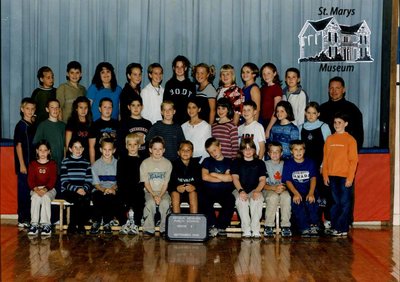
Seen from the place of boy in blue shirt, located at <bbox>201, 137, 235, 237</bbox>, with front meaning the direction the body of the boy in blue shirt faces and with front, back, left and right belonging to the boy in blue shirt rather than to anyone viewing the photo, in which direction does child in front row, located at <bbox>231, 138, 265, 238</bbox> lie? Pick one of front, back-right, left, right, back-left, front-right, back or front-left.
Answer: left

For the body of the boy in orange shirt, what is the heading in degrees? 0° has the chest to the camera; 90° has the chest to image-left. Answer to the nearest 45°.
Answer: approximately 45°

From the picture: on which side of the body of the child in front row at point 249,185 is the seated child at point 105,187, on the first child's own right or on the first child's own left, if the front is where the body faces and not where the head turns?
on the first child's own right

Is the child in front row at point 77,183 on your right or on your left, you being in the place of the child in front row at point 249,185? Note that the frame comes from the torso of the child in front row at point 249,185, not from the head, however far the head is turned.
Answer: on your right

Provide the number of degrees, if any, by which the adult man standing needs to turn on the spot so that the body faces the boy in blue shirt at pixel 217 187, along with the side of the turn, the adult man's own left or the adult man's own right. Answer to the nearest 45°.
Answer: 0° — they already face them

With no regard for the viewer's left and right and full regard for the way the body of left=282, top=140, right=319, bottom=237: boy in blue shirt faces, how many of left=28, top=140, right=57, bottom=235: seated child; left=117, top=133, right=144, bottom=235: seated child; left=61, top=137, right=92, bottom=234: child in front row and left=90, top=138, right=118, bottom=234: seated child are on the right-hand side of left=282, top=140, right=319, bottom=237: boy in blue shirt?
4

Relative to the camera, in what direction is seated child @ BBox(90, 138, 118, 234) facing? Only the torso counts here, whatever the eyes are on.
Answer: toward the camera

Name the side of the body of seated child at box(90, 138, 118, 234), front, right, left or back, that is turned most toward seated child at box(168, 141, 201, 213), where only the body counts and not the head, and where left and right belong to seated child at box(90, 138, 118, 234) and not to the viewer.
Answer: left

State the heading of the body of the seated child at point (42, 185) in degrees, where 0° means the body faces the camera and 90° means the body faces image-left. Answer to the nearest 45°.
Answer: approximately 0°

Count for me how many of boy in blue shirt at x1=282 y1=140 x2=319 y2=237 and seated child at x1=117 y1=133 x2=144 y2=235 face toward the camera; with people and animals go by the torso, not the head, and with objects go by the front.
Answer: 2

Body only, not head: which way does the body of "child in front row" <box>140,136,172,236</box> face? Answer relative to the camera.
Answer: toward the camera
